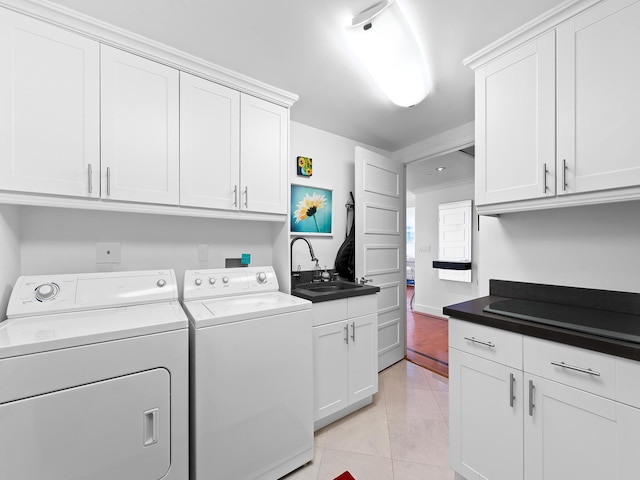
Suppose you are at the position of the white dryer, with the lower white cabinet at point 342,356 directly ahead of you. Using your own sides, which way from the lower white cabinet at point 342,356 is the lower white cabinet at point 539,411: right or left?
right

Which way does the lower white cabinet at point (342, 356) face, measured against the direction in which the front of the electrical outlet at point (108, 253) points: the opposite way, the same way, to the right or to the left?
the same way

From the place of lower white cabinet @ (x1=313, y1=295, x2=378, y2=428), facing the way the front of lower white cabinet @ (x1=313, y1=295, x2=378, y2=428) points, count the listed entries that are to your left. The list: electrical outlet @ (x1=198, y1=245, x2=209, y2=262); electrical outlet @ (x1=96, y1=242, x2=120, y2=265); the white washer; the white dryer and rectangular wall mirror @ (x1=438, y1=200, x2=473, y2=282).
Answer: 1

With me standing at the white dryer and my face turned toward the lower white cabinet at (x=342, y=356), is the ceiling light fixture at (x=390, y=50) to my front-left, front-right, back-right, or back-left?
front-right

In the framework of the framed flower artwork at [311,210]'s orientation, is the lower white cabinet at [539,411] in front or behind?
in front

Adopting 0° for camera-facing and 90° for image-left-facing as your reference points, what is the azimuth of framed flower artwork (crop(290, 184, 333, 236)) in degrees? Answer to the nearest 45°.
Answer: approximately 315°

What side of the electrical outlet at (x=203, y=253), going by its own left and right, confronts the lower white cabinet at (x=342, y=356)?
left

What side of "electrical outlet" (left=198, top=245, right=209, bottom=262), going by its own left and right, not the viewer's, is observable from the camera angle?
front

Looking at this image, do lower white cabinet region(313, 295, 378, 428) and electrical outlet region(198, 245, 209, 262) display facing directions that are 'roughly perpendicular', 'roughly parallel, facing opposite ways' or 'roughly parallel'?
roughly parallel

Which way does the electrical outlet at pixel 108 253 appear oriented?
toward the camera

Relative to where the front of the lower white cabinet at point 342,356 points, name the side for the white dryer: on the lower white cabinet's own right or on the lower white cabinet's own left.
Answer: on the lower white cabinet's own right

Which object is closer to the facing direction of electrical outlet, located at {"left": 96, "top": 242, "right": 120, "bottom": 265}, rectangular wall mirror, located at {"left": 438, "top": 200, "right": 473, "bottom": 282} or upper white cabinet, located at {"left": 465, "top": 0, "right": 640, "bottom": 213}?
the upper white cabinet

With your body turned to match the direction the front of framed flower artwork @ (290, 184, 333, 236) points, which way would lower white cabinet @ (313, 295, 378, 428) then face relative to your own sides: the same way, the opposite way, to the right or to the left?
the same way

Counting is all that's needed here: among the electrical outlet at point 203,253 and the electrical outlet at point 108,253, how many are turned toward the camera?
2

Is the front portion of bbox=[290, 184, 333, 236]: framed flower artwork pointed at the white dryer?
no

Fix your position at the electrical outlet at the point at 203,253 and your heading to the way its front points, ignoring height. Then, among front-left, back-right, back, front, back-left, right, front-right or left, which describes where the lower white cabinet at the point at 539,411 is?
front-left

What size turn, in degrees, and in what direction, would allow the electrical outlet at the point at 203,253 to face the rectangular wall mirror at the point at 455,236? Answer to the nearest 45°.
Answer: approximately 90° to its left
